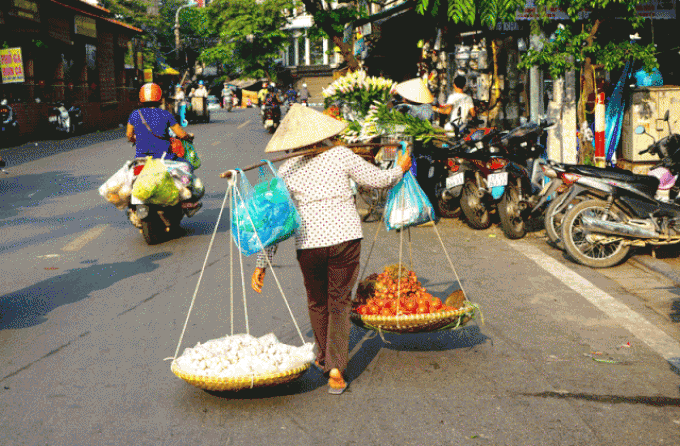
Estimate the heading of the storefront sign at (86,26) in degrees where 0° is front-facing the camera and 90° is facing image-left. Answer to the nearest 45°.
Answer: approximately 315°

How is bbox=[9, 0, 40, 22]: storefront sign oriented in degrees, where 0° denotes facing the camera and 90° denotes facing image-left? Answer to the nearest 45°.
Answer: approximately 315°

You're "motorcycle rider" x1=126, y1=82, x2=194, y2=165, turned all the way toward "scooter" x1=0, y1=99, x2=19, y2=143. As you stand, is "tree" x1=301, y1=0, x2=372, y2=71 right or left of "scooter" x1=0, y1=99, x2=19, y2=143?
right

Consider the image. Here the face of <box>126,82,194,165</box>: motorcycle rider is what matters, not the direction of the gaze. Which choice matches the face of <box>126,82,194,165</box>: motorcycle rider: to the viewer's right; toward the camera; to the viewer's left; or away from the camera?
away from the camera

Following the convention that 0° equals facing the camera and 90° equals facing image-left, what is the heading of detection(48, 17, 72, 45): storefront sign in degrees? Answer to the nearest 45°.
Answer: approximately 315°

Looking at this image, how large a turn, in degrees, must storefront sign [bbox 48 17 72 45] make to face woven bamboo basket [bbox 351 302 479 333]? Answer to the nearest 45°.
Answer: approximately 45° to its right
